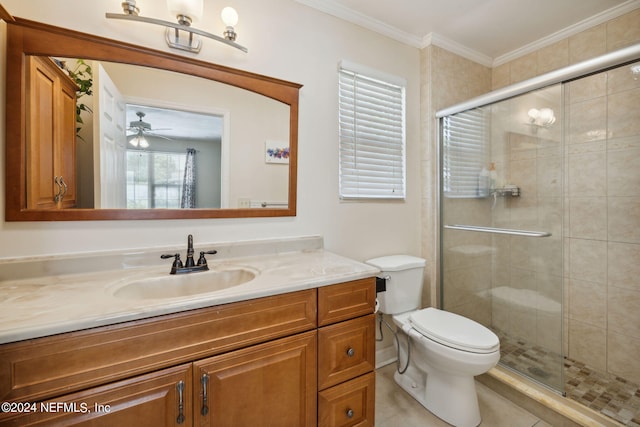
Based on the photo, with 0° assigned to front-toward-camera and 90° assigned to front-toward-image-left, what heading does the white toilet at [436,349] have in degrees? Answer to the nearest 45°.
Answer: approximately 315°

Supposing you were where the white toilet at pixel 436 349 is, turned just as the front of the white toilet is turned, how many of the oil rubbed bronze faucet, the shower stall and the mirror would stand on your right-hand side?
2

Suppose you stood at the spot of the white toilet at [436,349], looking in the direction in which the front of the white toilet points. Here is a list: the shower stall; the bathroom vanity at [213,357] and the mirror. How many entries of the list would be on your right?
2

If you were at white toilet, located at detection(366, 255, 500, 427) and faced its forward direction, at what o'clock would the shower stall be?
The shower stall is roughly at 9 o'clock from the white toilet.

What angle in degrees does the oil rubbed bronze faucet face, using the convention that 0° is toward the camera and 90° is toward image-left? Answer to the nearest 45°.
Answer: approximately 0°

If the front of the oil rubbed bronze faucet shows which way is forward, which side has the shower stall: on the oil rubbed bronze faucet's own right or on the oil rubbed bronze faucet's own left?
on the oil rubbed bronze faucet's own left

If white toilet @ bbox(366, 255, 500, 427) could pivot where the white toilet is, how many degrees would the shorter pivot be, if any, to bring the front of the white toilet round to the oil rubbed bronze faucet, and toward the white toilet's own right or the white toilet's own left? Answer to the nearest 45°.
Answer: approximately 90° to the white toilet's own right

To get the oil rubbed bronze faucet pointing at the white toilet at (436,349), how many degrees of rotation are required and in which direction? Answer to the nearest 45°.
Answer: approximately 90° to its left
